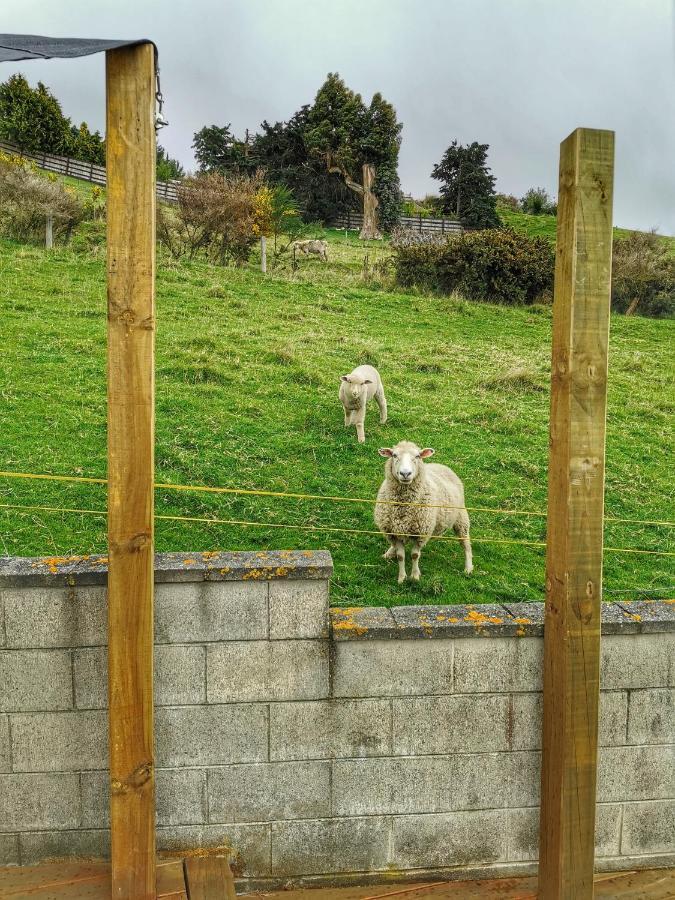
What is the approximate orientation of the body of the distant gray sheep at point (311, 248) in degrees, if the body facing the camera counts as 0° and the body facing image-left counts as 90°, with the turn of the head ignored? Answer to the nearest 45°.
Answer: approximately 90°

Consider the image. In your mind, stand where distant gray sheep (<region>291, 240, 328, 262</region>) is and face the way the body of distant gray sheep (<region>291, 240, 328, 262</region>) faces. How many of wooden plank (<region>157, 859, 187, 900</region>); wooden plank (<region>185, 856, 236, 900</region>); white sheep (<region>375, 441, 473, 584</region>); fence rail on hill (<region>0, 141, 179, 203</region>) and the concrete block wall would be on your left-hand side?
4

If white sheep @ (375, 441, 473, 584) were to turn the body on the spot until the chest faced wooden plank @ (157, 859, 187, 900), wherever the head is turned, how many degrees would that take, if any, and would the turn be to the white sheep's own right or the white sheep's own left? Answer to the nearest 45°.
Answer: approximately 45° to the white sheep's own left

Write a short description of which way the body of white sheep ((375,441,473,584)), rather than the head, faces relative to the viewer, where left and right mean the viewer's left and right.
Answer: facing the viewer and to the left of the viewer

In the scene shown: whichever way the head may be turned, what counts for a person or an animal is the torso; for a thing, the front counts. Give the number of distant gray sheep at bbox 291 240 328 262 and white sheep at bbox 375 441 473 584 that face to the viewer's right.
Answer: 0

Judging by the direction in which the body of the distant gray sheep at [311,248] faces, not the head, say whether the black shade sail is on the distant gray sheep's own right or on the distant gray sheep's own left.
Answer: on the distant gray sheep's own left

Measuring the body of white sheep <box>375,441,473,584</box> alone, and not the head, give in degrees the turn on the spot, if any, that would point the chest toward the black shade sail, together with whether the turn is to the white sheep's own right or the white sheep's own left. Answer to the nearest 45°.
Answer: approximately 45° to the white sheep's own left

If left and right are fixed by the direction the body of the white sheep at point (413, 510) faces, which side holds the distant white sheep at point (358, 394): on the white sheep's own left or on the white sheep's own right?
on the white sheep's own right

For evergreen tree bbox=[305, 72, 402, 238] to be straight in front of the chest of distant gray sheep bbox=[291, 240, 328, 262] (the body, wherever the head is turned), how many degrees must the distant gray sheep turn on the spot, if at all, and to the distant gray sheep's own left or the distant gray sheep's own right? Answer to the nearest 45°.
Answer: approximately 90° to the distant gray sheep's own right

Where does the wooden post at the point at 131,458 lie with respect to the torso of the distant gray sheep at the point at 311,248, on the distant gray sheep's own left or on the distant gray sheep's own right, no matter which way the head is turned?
on the distant gray sheep's own left

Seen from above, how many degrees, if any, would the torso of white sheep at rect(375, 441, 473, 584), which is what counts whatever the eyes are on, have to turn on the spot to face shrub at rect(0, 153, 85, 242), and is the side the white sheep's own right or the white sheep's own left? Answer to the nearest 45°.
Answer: approximately 90° to the white sheep's own right

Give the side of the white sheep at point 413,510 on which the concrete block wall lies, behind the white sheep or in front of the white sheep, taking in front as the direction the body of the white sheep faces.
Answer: in front

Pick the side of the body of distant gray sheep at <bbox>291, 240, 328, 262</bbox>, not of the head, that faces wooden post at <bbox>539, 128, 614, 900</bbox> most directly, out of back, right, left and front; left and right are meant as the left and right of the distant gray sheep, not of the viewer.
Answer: left

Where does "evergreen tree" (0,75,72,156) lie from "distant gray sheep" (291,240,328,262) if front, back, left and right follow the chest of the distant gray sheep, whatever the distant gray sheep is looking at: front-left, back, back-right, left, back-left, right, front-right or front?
front-right
